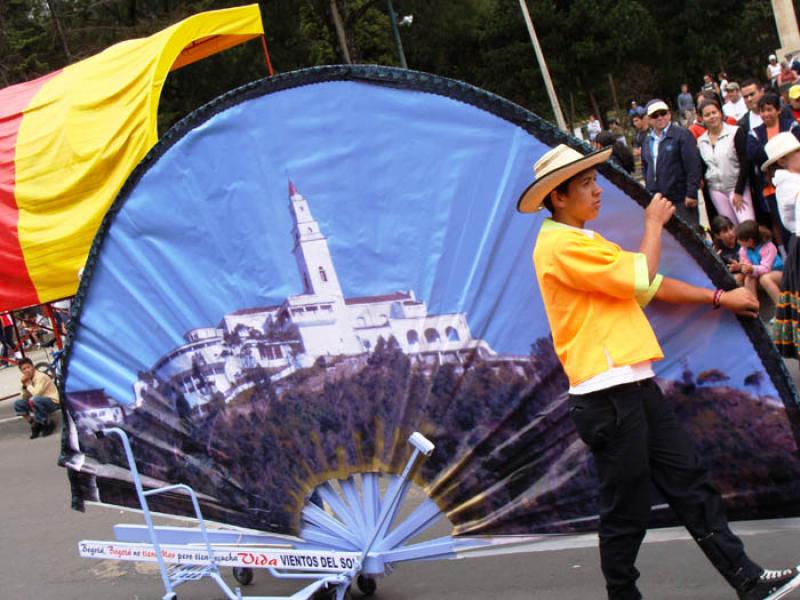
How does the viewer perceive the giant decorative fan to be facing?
facing the viewer

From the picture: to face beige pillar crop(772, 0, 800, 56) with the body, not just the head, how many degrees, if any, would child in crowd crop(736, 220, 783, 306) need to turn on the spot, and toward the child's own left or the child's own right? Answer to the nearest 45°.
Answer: approximately 135° to the child's own right

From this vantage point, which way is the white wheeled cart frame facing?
to the viewer's right

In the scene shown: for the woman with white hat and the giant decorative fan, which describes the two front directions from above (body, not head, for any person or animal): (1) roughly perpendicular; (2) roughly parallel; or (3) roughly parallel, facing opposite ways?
roughly perpendicular

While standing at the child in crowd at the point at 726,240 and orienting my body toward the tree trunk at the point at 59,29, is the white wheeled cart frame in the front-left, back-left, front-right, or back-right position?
back-left

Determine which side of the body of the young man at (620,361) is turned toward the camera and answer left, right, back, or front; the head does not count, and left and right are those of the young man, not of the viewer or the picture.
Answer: right

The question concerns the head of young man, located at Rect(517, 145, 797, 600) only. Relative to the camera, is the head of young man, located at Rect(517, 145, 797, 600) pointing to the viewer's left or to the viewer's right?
to the viewer's right

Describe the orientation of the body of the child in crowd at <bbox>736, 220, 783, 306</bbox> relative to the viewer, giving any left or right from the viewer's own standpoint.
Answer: facing the viewer and to the left of the viewer

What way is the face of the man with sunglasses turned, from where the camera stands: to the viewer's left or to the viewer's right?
to the viewer's left
